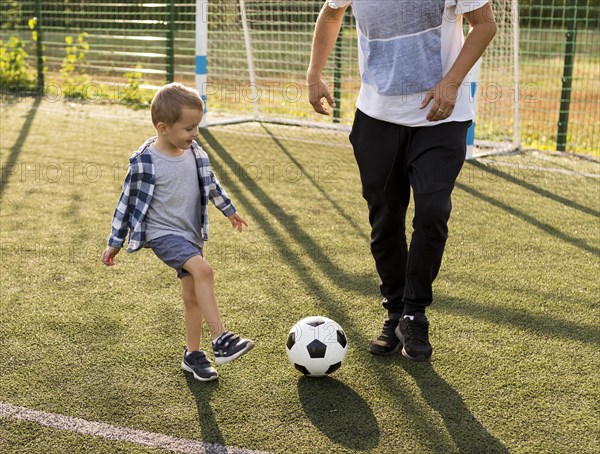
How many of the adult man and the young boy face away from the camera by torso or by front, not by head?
0

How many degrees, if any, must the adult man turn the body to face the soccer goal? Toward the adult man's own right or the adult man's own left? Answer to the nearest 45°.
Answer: approximately 180°

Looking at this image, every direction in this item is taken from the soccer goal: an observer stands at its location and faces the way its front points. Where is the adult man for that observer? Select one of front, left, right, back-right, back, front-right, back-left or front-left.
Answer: front-left

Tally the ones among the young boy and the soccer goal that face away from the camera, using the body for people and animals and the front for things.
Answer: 0

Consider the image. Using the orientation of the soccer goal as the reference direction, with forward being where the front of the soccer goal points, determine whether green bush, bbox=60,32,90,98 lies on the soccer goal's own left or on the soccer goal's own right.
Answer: on the soccer goal's own right

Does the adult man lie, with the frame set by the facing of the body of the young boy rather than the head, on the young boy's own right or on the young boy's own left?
on the young boy's own left

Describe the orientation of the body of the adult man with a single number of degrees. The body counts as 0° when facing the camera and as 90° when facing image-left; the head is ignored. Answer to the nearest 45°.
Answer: approximately 0°

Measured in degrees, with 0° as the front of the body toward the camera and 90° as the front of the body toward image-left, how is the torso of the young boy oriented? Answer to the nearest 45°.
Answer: approximately 315°

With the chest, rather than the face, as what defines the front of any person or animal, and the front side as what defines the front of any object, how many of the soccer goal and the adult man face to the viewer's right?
0
